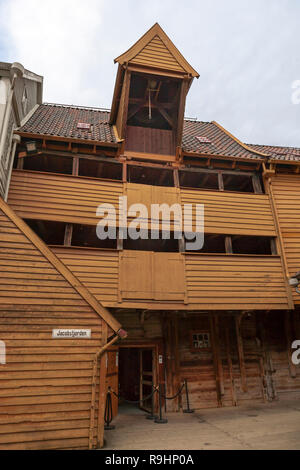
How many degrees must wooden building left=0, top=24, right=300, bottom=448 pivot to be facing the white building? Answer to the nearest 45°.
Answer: approximately 45° to its right

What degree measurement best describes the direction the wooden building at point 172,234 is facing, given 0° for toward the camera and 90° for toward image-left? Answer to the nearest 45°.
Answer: approximately 0°
